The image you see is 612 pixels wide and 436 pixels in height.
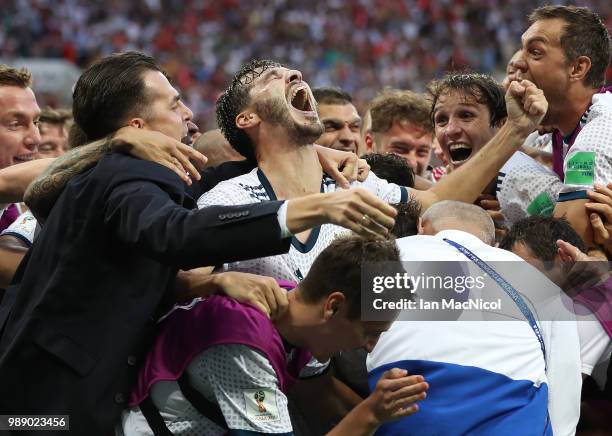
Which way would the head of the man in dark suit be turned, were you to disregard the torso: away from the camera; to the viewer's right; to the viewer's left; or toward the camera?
to the viewer's right

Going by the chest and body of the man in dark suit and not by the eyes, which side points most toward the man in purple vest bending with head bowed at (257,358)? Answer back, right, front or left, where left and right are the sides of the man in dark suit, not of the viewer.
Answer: front

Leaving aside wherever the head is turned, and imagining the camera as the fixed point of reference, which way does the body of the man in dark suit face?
to the viewer's right
